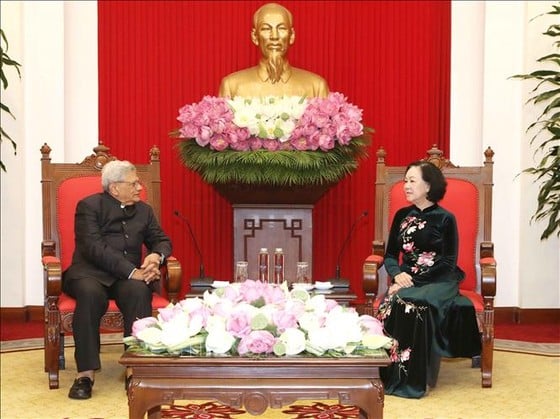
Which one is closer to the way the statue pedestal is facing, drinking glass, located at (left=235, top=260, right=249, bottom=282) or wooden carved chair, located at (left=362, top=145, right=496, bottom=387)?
the drinking glass

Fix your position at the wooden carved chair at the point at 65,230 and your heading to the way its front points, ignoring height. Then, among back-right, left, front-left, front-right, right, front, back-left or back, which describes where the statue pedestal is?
left

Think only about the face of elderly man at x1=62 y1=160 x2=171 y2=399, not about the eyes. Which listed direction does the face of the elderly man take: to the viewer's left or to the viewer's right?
to the viewer's right

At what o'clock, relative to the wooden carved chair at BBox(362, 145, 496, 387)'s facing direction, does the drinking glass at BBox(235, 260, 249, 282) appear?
The drinking glass is roughly at 2 o'clock from the wooden carved chair.

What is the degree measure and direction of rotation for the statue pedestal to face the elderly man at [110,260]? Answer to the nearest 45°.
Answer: approximately 45° to its right

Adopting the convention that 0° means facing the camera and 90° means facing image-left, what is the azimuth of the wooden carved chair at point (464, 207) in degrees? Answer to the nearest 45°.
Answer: approximately 0°

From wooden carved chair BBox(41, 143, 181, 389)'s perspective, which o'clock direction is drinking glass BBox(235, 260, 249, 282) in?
The drinking glass is roughly at 10 o'clock from the wooden carved chair.
